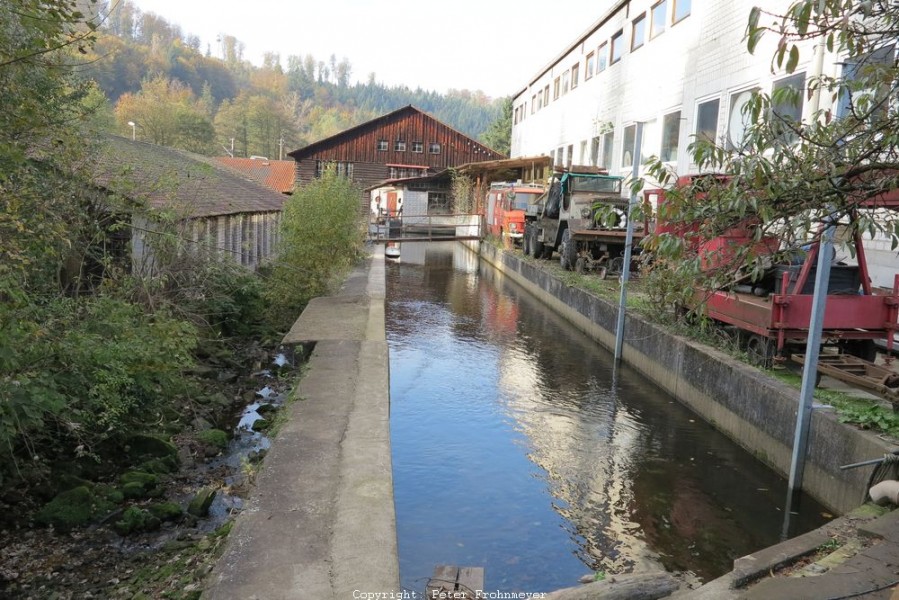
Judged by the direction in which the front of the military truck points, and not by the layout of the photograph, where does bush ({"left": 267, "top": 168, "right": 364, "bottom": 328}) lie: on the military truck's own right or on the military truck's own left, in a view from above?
on the military truck's own right

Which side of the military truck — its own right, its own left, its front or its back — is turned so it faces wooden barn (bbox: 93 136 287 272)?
right
